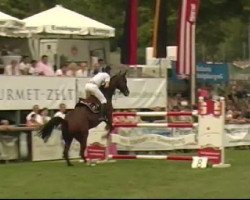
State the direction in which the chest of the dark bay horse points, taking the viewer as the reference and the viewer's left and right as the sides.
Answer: facing away from the viewer and to the right of the viewer

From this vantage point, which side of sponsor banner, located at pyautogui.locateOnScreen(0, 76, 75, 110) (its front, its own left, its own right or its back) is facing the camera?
front

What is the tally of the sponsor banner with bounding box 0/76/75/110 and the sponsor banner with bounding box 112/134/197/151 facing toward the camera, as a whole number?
2

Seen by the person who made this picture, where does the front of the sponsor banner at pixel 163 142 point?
facing the viewer

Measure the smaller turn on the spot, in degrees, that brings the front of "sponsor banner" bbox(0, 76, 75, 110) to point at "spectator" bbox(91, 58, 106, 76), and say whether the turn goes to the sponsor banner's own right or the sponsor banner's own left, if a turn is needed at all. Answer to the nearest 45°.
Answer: approximately 135° to the sponsor banner's own left

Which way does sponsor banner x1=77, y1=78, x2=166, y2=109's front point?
toward the camera

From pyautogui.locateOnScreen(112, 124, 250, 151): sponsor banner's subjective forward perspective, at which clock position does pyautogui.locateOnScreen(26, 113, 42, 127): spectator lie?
The spectator is roughly at 2 o'clock from the sponsor banner.

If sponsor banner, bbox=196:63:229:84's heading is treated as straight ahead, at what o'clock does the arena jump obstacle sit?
The arena jump obstacle is roughly at 12 o'clock from the sponsor banner.

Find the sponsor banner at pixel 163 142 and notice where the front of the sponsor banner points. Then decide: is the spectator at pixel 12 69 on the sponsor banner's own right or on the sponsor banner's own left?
on the sponsor banner's own right

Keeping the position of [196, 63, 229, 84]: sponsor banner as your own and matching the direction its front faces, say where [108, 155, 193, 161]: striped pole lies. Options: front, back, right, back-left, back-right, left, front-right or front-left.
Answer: front
